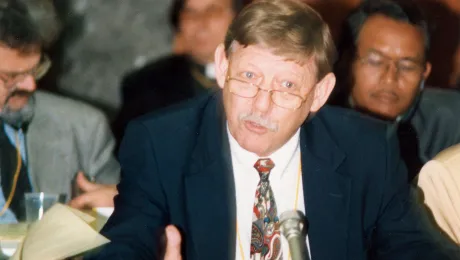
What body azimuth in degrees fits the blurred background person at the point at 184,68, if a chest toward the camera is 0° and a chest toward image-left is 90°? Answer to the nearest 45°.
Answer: approximately 315°

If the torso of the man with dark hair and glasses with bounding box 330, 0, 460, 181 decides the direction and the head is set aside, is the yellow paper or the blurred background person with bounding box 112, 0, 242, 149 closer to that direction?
the yellow paper

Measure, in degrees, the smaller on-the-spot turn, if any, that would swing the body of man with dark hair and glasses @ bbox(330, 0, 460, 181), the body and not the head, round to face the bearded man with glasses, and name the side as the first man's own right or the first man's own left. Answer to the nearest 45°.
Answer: approximately 45° to the first man's own right

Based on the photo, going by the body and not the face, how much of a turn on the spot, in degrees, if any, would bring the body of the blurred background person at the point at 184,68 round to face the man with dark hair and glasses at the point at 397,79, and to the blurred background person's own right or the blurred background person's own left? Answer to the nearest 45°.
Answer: approximately 45° to the blurred background person's own left

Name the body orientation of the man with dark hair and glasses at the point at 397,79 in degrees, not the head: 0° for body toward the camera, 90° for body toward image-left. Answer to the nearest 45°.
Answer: approximately 0°

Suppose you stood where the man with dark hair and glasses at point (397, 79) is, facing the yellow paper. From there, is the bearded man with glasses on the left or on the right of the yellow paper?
right

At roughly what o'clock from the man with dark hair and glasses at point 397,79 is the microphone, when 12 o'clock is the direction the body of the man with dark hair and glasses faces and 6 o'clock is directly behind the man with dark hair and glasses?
The microphone is roughly at 12 o'clock from the man with dark hair and glasses.

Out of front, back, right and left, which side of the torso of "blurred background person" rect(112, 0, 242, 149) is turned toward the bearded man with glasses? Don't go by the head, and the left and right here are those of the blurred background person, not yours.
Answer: right

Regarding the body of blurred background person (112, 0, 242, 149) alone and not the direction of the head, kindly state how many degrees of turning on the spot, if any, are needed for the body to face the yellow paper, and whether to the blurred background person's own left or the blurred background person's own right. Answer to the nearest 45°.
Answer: approximately 45° to the blurred background person's own right
